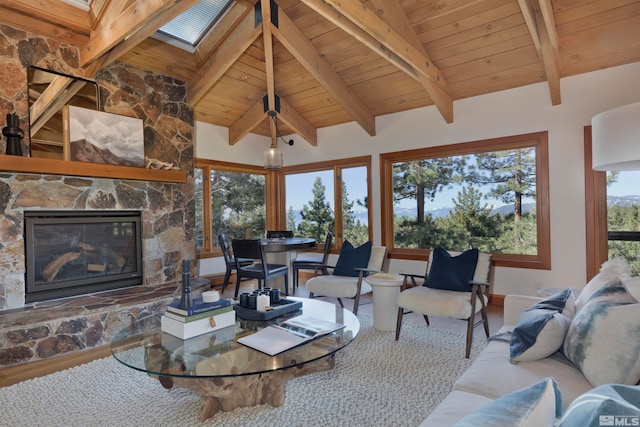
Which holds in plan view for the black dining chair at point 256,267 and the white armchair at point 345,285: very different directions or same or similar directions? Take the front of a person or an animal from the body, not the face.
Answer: very different directions

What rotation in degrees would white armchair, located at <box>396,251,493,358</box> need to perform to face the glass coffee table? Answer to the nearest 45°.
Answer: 0° — it already faces it

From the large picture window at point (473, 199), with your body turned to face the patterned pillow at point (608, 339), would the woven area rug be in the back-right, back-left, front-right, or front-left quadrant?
front-right

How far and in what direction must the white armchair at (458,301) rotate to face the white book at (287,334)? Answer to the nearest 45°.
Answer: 0° — it already faces it

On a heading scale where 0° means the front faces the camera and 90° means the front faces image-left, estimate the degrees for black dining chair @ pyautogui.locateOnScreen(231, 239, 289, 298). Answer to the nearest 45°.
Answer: approximately 225°

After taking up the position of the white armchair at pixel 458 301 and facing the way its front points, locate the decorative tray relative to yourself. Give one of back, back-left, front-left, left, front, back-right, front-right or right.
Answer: front

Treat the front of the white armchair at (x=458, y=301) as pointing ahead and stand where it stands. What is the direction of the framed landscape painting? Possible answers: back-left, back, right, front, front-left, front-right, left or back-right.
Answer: front-right

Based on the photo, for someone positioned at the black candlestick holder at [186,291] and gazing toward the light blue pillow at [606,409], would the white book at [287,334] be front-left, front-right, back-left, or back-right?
front-left

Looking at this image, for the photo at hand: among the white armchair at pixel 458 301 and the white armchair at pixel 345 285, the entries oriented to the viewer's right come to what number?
0

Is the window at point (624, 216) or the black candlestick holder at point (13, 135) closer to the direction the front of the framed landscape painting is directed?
the window

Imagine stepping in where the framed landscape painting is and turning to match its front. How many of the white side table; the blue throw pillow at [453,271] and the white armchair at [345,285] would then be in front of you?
3

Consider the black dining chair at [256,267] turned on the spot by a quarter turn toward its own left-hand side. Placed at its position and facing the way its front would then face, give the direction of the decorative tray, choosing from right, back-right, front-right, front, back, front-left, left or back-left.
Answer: back-left

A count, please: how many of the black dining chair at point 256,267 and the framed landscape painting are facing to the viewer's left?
0

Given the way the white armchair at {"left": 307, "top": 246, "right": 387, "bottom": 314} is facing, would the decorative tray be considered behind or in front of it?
in front

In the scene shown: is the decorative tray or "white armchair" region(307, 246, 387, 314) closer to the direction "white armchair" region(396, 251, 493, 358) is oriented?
the decorative tray

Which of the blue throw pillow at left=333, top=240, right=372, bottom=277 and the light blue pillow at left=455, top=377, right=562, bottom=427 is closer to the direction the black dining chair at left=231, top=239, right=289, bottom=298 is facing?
the blue throw pillow

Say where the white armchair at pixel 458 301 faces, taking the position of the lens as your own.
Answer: facing the viewer and to the left of the viewer

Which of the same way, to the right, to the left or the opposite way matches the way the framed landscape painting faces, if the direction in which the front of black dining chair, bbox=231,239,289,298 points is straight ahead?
to the right

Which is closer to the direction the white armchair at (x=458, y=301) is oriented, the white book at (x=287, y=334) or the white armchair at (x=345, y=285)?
the white book
